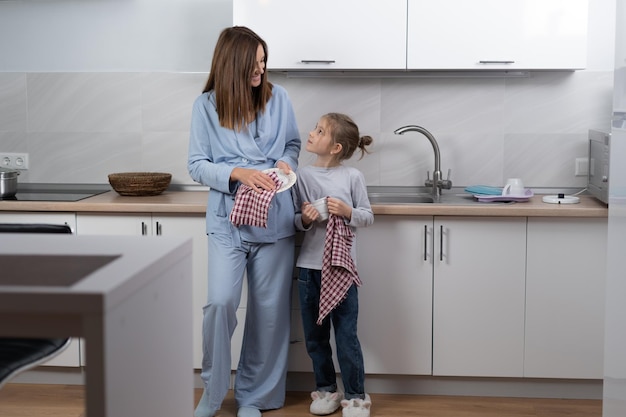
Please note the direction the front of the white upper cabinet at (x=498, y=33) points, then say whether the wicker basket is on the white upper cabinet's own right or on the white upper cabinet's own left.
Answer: on the white upper cabinet's own right

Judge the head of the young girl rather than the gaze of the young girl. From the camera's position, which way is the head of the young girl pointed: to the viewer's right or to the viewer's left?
to the viewer's left

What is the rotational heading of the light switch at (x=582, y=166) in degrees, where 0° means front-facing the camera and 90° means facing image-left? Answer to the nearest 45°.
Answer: approximately 0°

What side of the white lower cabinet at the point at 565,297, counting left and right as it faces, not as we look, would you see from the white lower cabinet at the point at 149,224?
right

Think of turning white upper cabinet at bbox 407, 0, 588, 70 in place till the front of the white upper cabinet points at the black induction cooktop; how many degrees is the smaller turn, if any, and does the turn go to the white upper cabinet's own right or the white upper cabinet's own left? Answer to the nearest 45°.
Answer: approximately 90° to the white upper cabinet's own right

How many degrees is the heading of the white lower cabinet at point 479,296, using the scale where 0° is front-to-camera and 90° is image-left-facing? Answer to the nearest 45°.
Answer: approximately 0°
